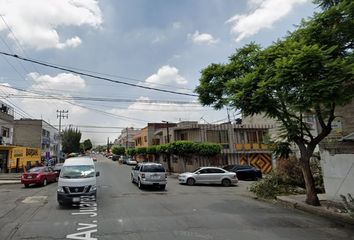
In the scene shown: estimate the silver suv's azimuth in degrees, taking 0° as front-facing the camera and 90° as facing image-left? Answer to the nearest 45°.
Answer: approximately 135°

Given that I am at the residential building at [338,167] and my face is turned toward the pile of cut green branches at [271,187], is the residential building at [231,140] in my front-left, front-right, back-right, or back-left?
front-right

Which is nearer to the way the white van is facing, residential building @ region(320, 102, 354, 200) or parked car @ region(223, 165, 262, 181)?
the residential building

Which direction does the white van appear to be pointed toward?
toward the camera

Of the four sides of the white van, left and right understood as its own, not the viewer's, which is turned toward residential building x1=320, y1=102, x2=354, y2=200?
left

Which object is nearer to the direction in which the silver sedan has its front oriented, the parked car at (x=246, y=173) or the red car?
the red car

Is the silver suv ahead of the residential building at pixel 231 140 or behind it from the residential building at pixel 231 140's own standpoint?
ahead

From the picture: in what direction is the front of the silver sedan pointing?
to the viewer's left
